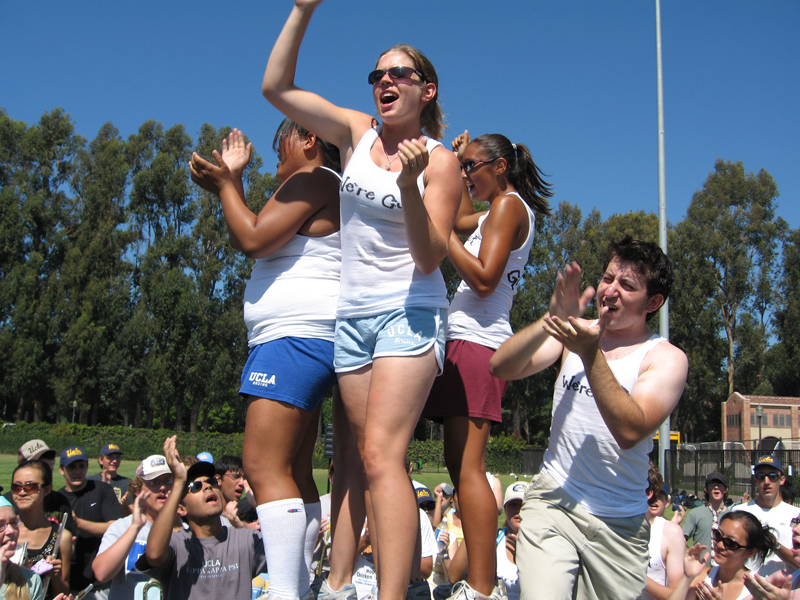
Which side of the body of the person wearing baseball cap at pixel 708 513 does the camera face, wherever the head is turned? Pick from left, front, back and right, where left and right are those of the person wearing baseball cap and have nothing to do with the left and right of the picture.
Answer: front

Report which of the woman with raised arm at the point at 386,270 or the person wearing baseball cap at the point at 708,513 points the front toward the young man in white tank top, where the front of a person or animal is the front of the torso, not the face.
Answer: the person wearing baseball cap

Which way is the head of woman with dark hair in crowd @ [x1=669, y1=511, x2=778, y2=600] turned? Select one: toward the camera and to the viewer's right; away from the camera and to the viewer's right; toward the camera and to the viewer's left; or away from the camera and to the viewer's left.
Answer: toward the camera and to the viewer's left

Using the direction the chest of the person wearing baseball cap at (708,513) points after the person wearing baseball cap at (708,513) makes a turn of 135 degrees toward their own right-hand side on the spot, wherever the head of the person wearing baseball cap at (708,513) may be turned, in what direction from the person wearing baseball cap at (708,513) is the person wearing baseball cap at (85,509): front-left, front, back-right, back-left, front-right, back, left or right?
left

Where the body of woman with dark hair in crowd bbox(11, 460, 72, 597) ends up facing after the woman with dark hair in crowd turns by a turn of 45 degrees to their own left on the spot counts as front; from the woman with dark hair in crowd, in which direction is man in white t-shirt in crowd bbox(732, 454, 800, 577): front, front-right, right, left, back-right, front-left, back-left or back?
left

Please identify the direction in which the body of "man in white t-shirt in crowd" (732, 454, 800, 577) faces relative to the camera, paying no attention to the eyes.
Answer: toward the camera

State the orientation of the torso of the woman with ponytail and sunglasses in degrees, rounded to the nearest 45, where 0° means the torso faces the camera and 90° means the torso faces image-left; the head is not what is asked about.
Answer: approximately 90°
